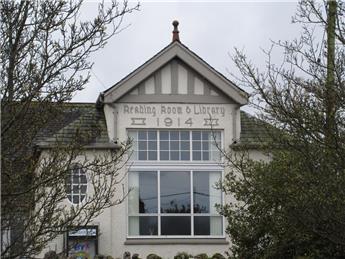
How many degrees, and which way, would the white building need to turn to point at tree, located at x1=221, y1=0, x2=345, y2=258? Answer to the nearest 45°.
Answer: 0° — it already faces it

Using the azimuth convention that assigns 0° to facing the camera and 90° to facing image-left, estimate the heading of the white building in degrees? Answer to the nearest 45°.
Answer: approximately 0°
